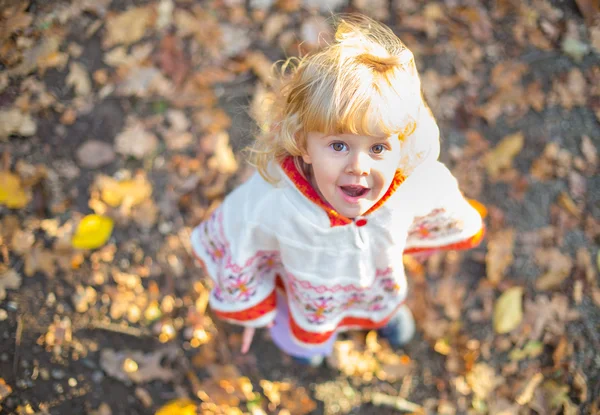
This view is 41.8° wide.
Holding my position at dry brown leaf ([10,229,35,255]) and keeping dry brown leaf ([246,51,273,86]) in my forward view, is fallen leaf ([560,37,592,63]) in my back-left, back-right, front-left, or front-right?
front-right

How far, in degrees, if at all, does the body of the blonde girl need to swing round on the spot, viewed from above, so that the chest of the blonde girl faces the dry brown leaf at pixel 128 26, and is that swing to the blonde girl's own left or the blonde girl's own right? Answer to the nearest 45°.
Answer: approximately 135° to the blonde girl's own right

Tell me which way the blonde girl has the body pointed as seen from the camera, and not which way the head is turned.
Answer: toward the camera

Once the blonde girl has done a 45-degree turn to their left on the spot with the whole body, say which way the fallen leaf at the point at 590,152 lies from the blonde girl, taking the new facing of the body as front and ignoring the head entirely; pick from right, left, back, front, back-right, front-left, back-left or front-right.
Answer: left

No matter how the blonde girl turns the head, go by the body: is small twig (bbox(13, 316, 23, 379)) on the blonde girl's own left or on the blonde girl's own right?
on the blonde girl's own right

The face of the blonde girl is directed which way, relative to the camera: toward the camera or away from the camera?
toward the camera

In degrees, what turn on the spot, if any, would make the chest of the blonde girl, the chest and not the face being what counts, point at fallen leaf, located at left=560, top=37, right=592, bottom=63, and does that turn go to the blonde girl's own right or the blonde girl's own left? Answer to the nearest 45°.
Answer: approximately 135° to the blonde girl's own left

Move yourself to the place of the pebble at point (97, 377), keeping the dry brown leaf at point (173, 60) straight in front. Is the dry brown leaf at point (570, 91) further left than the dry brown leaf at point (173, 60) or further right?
right

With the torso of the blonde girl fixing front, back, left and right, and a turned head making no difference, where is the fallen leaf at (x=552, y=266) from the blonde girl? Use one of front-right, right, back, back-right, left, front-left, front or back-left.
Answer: back-left

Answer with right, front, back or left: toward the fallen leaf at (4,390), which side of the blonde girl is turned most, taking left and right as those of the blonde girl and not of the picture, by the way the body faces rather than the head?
right

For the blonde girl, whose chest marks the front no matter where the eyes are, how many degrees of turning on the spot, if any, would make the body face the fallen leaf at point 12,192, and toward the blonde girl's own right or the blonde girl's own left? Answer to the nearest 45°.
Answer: approximately 135° to the blonde girl's own right

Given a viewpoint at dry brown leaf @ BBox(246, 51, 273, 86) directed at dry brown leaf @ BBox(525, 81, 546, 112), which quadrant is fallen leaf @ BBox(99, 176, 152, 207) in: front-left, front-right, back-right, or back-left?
back-right
